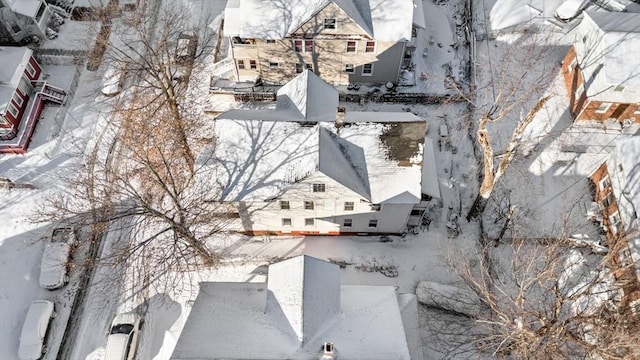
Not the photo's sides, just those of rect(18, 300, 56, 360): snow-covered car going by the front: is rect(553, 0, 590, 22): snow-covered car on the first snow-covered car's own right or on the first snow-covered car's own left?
on the first snow-covered car's own left

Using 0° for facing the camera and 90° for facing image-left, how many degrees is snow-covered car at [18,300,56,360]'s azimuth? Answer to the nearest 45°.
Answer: approximately 45°

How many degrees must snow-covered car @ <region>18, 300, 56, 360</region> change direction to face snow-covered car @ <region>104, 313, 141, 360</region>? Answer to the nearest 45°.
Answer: approximately 90° to its left

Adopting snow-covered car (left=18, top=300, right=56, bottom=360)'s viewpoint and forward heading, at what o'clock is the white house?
The white house is roughly at 9 o'clock from the snow-covered car.
